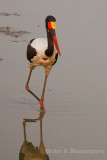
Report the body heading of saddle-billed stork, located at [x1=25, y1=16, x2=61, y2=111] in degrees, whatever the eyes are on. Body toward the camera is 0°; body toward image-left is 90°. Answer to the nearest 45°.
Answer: approximately 315°
